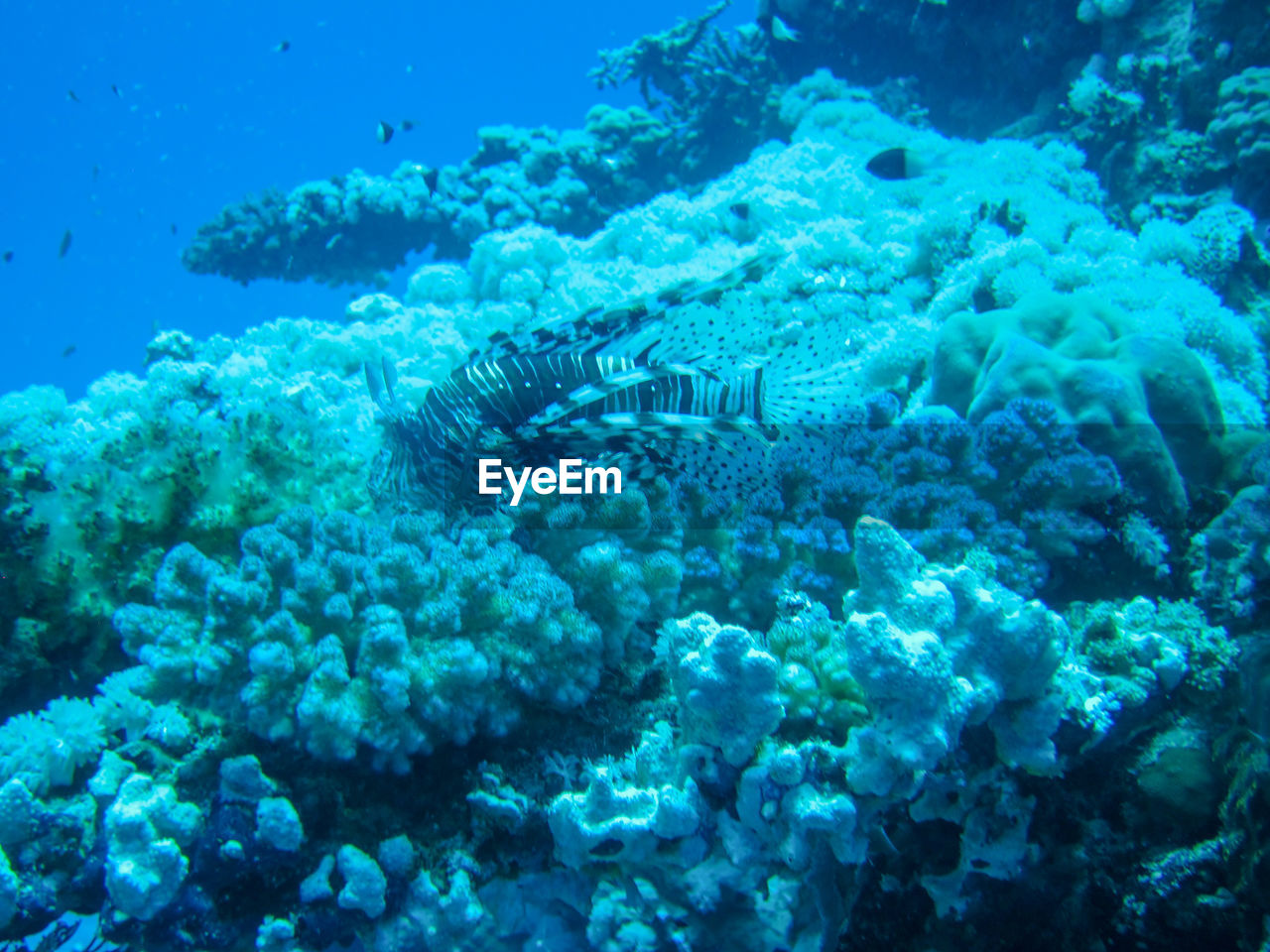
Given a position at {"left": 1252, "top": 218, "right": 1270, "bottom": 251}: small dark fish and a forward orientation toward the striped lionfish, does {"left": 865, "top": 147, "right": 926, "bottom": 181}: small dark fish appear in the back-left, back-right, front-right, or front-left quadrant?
front-right

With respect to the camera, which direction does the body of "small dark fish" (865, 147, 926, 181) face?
to the viewer's left

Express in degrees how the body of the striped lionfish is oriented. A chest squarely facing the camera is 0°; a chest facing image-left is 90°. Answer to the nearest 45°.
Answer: approximately 90°

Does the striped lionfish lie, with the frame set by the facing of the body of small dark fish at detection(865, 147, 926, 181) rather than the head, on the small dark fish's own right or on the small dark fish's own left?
on the small dark fish's own left

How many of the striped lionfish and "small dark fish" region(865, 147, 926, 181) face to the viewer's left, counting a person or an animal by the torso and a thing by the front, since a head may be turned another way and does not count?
2

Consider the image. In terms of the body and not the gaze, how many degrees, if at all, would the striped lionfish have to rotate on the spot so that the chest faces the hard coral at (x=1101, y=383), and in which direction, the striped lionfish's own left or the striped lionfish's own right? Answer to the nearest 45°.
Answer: approximately 180°

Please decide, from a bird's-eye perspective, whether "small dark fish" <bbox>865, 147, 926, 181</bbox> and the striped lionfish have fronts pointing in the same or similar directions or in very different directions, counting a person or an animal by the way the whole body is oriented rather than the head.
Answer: same or similar directions

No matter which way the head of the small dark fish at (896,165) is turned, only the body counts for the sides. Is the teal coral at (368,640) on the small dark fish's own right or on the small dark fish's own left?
on the small dark fish's own left

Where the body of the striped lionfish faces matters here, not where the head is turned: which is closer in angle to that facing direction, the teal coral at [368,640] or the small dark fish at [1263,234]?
the teal coral

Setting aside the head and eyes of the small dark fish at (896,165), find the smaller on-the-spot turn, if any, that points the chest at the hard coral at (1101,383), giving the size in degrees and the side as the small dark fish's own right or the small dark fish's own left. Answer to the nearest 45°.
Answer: approximately 90° to the small dark fish's own left

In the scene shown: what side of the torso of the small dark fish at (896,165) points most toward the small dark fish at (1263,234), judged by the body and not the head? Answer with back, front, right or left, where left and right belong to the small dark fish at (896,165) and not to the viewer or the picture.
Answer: back

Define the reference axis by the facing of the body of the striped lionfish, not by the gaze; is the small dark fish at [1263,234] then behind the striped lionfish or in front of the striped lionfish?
behind

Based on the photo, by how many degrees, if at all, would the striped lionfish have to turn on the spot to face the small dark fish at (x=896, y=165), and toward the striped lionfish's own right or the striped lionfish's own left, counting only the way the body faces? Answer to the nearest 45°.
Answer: approximately 135° to the striped lionfish's own right
